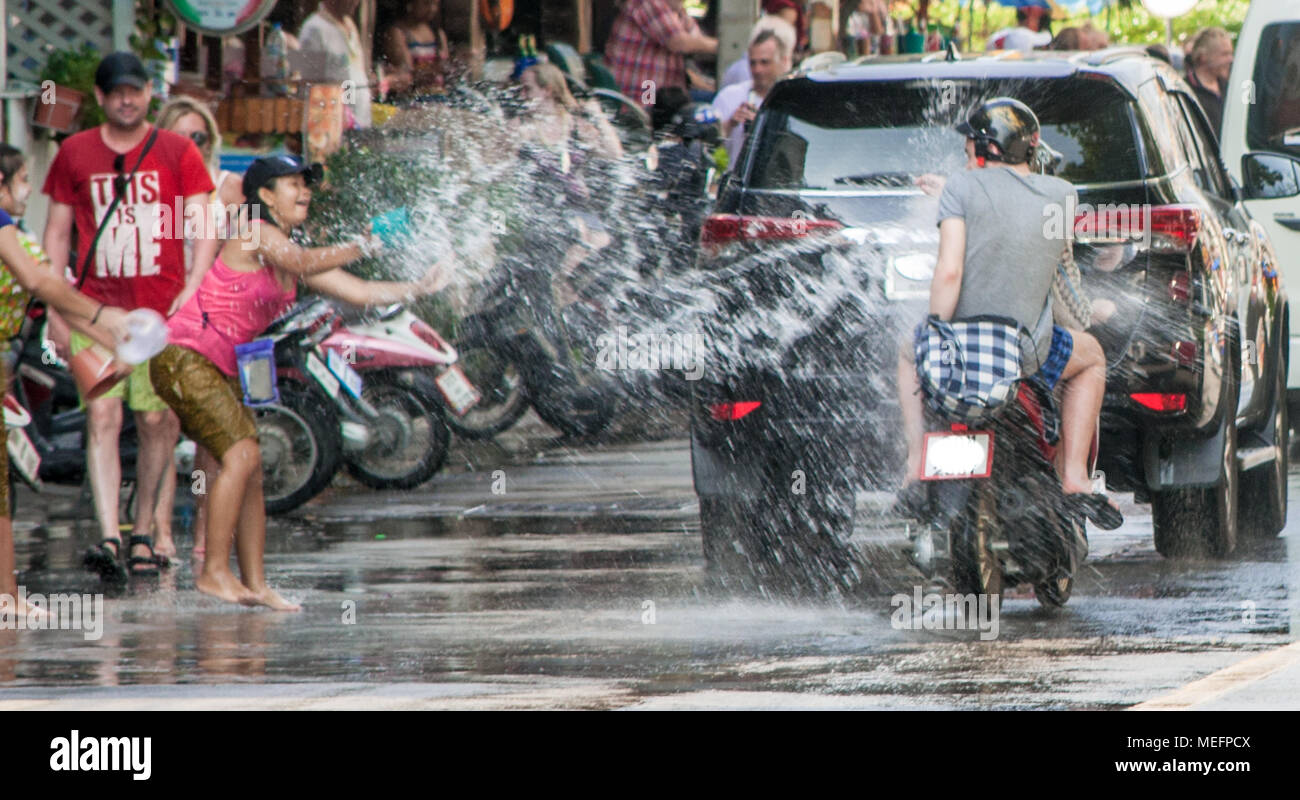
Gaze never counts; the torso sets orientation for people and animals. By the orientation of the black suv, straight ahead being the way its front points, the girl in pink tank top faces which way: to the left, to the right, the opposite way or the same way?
to the right

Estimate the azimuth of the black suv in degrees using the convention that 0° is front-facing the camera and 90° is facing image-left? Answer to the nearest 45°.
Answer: approximately 180°

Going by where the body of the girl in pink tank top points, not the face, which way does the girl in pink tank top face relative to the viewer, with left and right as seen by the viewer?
facing to the right of the viewer

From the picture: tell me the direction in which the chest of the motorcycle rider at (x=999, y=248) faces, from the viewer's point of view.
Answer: away from the camera
